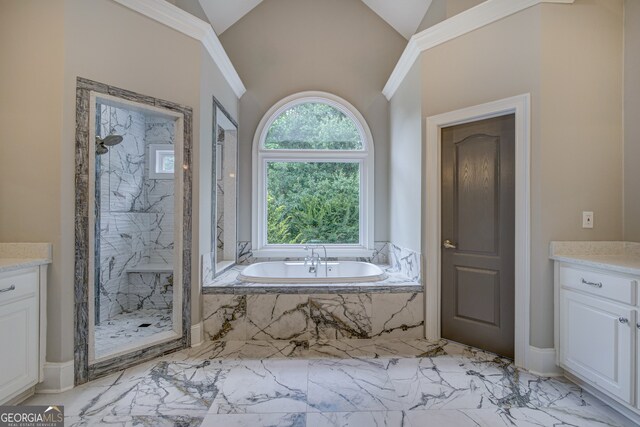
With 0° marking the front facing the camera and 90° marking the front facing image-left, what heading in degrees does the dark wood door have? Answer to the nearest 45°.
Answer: approximately 45°

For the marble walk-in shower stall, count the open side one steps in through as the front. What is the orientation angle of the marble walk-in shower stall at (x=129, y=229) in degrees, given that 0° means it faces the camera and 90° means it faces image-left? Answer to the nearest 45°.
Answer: approximately 315°

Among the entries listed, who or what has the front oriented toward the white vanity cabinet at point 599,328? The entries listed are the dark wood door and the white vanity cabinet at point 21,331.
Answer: the white vanity cabinet at point 21,331

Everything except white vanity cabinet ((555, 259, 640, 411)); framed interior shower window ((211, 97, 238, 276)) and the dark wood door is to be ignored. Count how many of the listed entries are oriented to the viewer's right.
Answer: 1

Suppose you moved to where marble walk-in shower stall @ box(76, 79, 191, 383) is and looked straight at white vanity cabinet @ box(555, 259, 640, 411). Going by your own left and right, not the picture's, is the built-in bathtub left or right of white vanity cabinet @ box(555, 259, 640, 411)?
left

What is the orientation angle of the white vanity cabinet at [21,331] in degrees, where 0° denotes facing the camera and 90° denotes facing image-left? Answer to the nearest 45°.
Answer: approximately 315°

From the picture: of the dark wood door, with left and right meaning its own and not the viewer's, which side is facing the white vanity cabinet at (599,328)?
left

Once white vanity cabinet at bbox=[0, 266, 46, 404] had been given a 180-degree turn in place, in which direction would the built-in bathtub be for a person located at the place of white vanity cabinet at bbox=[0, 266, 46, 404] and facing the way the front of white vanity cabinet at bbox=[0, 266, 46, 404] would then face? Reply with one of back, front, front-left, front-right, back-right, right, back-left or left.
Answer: back-right

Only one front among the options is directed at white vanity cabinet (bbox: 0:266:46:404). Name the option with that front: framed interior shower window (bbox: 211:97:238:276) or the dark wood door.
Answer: the dark wood door

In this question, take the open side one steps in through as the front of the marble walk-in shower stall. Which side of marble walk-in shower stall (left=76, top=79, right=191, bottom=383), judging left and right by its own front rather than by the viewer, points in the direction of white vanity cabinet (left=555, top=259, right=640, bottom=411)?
front

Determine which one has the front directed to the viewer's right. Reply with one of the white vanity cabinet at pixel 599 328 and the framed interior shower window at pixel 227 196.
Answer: the framed interior shower window

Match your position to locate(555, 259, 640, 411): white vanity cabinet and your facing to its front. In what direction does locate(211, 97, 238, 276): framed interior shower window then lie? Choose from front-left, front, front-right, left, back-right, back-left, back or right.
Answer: front-right

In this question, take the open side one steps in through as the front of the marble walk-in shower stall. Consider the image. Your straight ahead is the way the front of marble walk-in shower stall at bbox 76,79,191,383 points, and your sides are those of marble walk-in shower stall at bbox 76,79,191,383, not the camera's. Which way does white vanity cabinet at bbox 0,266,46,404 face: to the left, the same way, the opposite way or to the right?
the same way

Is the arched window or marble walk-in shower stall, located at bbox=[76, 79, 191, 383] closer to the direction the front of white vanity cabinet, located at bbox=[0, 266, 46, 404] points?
the arched window

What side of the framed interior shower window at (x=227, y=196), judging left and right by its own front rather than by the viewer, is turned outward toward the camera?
right

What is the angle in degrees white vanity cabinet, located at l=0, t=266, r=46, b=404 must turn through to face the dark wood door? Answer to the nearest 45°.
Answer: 0° — it already faces it

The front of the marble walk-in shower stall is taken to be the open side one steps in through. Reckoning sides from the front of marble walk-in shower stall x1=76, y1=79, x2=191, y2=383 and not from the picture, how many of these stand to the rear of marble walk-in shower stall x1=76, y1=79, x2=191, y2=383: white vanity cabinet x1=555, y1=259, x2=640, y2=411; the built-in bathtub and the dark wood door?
0

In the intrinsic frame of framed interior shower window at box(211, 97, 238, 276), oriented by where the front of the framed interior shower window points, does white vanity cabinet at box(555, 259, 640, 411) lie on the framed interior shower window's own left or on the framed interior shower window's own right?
on the framed interior shower window's own right

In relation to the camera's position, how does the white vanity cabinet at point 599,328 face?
facing the viewer and to the left of the viewer

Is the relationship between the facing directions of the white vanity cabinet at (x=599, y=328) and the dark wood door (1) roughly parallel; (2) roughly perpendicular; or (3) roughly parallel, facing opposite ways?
roughly parallel
